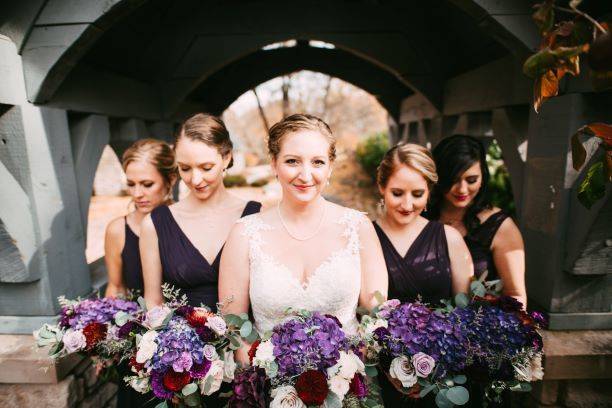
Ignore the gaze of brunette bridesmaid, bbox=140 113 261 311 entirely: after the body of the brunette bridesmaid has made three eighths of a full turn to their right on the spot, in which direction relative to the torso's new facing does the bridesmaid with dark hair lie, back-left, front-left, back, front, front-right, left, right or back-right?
back-right

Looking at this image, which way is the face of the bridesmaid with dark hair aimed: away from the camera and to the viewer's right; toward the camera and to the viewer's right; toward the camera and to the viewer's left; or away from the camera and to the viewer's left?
toward the camera and to the viewer's left

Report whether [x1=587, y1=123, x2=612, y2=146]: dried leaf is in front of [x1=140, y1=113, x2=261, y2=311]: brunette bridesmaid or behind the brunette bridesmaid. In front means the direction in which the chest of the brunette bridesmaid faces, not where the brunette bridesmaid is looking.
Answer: in front

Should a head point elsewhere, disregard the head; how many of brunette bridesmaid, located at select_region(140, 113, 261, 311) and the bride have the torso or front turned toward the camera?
2

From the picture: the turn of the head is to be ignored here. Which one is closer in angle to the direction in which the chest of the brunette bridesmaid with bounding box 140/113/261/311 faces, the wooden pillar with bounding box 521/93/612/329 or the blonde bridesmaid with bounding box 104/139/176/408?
the wooden pillar

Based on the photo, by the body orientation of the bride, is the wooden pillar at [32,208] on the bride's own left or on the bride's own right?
on the bride's own right

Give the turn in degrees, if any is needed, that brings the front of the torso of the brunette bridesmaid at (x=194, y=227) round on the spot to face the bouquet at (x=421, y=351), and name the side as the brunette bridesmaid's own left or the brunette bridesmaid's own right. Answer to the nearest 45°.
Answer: approximately 45° to the brunette bridesmaid's own left

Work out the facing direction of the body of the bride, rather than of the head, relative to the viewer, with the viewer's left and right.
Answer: facing the viewer

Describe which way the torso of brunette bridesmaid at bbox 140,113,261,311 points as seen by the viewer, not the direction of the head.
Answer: toward the camera

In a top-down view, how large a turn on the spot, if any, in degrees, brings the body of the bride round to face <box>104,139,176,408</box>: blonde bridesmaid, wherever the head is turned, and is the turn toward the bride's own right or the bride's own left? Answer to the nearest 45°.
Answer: approximately 135° to the bride's own right

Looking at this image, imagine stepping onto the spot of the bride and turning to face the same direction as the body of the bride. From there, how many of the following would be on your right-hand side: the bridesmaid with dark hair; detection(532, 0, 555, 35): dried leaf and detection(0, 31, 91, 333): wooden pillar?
1
